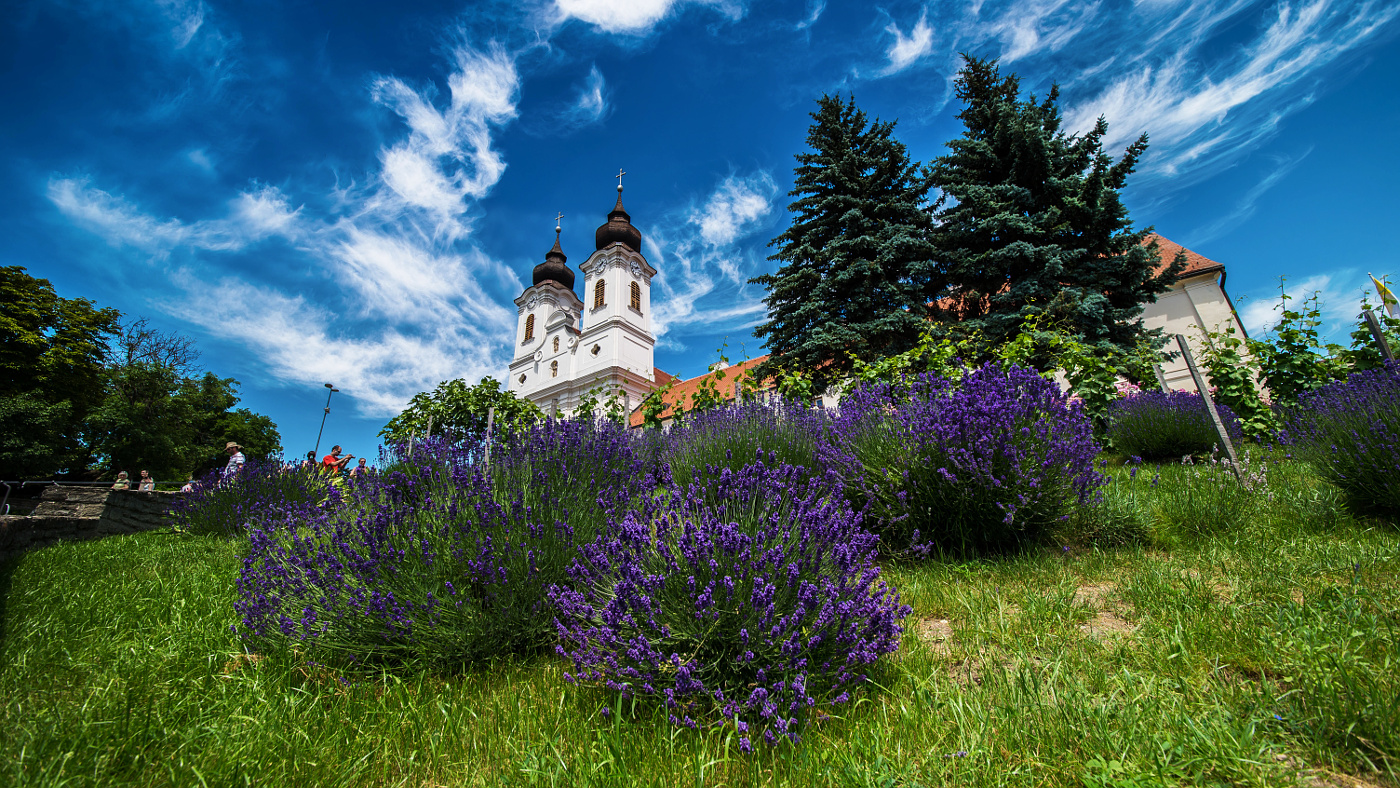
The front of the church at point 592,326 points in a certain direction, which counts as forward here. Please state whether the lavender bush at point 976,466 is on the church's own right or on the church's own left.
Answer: on the church's own left

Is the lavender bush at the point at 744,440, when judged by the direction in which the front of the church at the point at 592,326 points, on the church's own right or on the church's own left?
on the church's own left

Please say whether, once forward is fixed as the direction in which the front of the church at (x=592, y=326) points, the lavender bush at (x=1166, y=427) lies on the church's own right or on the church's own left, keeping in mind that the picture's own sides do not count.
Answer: on the church's own left

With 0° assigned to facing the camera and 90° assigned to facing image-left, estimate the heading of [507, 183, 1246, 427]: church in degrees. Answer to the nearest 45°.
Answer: approximately 45°

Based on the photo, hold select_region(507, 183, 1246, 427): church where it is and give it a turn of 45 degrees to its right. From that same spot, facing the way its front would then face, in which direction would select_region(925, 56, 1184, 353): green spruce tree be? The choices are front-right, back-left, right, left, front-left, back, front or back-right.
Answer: back-left

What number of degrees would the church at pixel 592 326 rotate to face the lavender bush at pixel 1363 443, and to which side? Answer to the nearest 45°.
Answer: approximately 90° to its left

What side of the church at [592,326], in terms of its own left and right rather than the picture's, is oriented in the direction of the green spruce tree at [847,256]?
left

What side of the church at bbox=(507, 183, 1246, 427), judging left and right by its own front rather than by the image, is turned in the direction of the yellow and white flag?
left
